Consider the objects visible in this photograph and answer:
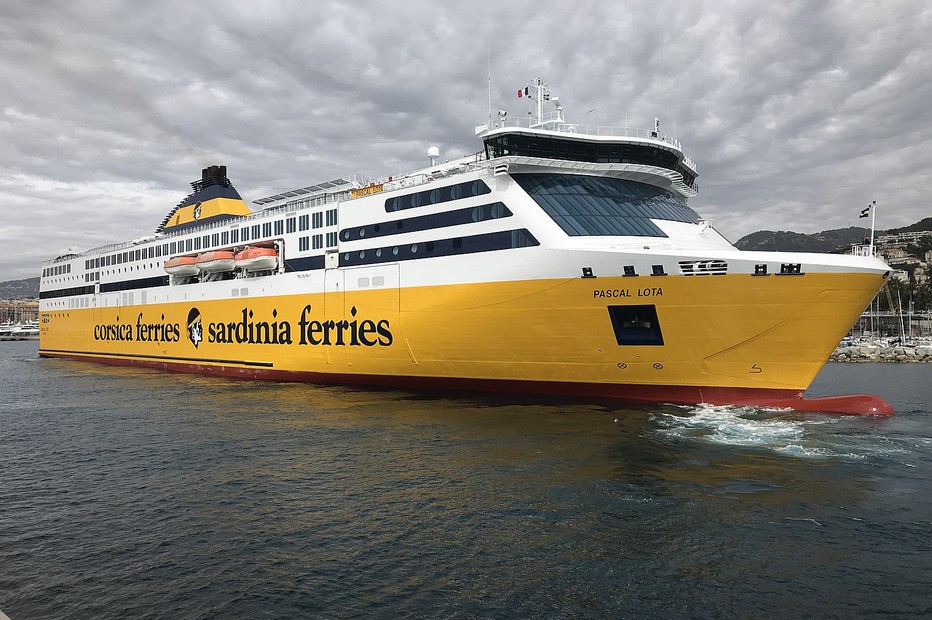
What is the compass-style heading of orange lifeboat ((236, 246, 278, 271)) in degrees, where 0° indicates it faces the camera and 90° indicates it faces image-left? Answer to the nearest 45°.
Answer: approximately 315°

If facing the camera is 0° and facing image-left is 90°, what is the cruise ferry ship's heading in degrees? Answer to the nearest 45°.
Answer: approximately 315°
